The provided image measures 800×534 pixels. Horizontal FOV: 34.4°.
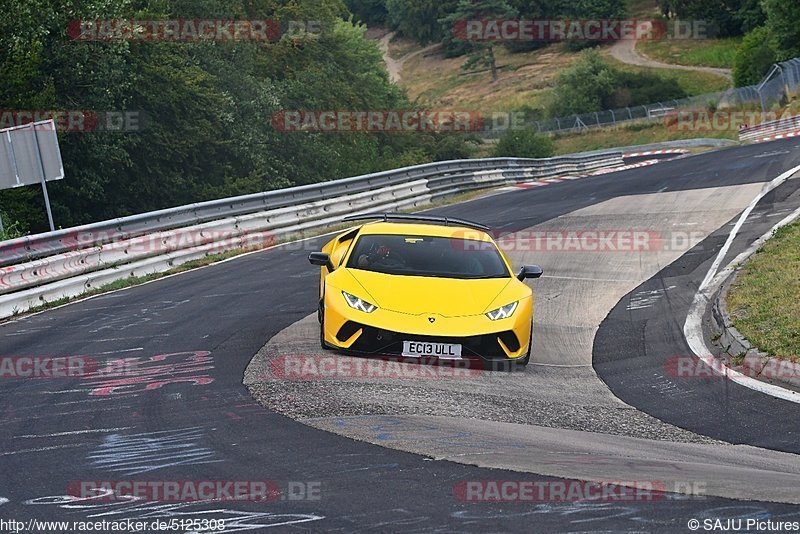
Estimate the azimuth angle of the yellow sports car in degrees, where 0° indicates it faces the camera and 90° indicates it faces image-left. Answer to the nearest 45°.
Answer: approximately 0°

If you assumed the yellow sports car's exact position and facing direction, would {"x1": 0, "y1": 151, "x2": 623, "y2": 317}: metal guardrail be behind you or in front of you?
behind
